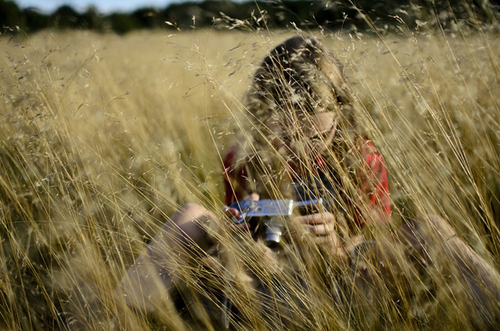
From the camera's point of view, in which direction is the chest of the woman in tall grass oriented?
toward the camera
